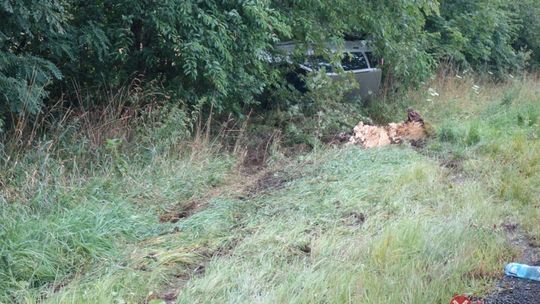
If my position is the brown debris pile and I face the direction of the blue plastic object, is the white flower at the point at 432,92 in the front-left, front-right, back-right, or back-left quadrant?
back-left

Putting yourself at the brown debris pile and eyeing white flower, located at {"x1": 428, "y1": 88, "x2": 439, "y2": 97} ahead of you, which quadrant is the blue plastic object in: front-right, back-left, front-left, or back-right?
back-right

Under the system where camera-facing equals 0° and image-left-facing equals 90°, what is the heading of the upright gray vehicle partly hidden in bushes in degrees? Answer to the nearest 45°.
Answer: approximately 90°

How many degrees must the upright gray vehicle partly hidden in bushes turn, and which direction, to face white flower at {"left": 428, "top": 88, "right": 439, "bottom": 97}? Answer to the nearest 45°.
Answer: approximately 135° to its right

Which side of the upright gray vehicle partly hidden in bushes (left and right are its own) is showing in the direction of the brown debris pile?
left
